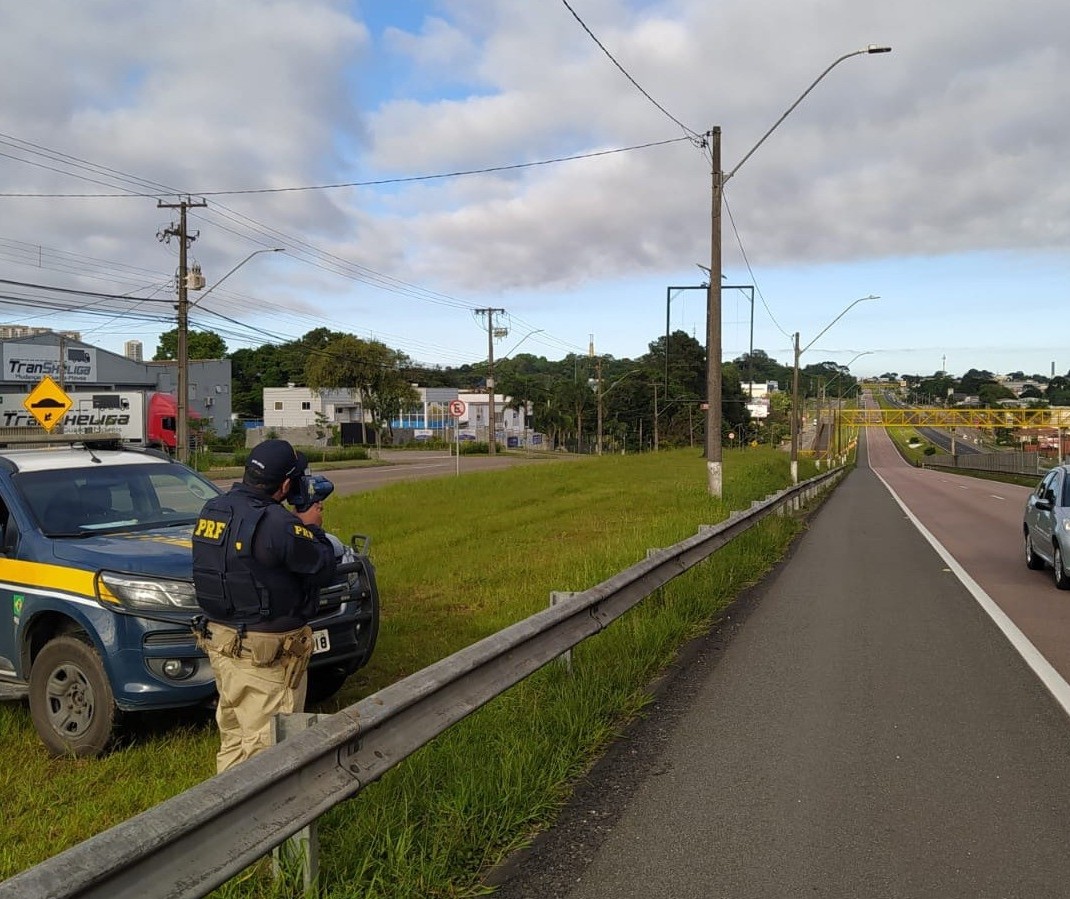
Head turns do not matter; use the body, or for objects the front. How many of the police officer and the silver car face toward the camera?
1

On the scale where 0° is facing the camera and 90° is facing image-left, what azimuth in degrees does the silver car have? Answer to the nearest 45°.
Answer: approximately 0°

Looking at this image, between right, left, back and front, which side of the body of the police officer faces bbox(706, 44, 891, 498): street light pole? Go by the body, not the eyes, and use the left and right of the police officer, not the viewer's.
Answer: front

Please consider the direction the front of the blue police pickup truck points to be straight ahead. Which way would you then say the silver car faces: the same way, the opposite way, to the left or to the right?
to the right

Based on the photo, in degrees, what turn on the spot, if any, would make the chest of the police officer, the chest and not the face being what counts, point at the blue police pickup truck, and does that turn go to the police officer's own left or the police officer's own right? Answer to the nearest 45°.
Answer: approximately 90° to the police officer's own left

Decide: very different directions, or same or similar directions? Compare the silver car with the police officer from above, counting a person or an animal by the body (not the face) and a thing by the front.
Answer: very different directions

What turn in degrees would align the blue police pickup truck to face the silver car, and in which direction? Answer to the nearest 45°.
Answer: approximately 45° to its left

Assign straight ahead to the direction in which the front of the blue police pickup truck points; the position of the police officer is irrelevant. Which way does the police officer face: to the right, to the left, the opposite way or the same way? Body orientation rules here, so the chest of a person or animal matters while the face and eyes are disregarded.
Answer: to the left

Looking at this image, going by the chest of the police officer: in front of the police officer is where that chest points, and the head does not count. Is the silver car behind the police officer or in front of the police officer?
in front

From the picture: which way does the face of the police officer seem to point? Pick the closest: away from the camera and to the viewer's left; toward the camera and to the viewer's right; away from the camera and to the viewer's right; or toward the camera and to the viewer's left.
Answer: away from the camera and to the viewer's right

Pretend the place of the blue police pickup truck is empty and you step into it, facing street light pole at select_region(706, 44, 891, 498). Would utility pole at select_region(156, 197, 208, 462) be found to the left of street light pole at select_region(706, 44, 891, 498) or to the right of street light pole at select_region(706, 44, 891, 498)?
left

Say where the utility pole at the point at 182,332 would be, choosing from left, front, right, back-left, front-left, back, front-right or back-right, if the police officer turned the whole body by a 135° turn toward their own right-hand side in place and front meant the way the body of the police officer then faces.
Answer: back

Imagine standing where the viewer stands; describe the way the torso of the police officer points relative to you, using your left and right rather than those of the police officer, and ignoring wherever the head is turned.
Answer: facing away from the viewer and to the right of the viewer
